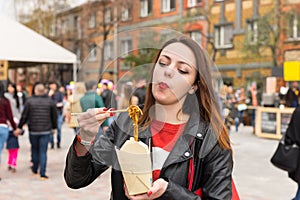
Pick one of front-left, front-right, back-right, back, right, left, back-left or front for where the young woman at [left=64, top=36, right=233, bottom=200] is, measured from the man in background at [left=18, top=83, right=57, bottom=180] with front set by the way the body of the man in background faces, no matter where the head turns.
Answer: back

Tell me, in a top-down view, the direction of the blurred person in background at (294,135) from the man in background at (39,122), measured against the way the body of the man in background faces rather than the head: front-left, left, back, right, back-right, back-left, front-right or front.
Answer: back-right

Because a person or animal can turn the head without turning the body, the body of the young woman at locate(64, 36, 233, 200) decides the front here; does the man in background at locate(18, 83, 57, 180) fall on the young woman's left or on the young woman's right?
on the young woman's right

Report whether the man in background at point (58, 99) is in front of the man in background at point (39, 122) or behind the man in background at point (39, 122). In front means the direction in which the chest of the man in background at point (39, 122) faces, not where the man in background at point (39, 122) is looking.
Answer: in front

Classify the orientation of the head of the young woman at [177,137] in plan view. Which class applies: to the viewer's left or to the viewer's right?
to the viewer's left

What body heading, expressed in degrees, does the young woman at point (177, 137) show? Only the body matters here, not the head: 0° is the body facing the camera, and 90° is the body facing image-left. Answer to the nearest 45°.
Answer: approximately 45°

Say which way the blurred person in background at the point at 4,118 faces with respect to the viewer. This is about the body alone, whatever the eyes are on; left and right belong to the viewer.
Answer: facing away from the viewer

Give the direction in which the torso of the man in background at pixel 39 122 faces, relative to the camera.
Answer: away from the camera

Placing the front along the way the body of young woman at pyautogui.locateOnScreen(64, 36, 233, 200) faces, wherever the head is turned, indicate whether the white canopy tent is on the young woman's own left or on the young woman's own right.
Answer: on the young woman's own right
